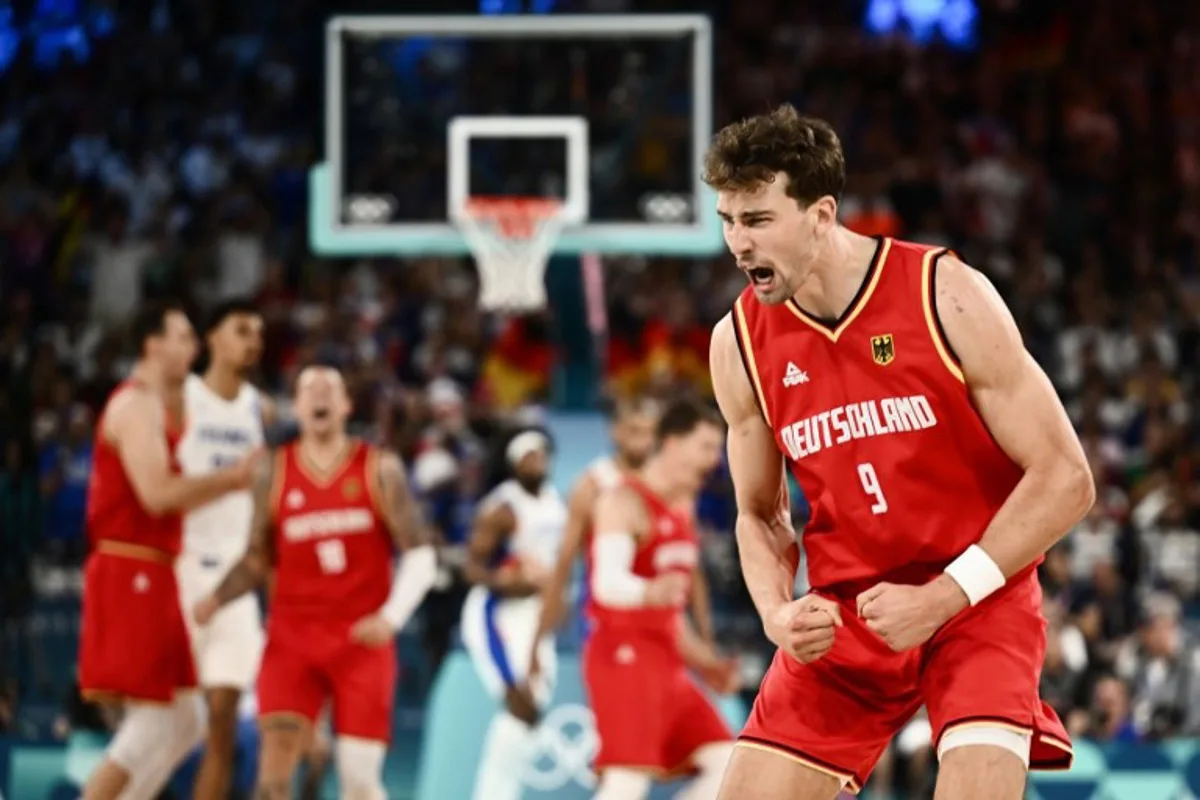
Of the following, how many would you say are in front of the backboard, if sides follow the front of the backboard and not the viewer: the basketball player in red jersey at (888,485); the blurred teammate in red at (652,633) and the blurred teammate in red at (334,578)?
3

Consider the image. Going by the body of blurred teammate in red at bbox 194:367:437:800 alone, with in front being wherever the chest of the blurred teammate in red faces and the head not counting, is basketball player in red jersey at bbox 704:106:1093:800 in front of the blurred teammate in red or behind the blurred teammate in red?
in front

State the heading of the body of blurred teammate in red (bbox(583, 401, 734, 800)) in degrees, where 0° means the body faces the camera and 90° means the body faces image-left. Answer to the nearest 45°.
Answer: approximately 315°

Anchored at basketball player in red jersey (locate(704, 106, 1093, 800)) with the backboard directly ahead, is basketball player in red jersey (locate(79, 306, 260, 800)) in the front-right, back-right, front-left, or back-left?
front-left

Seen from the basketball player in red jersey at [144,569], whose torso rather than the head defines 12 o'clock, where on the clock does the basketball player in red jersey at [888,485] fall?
the basketball player in red jersey at [888,485] is roughly at 2 o'clock from the basketball player in red jersey at [144,569].

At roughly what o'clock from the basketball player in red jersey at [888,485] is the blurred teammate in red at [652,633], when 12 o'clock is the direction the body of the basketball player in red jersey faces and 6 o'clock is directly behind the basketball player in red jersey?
The blurred teammate in red is roughly at 4 o'clock from the basketball player in red jersey.

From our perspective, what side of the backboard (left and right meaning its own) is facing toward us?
front

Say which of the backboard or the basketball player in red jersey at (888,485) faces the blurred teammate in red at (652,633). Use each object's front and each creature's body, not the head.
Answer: the backboard

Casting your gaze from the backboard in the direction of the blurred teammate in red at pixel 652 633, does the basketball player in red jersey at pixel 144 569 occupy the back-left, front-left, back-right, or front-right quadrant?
front-right

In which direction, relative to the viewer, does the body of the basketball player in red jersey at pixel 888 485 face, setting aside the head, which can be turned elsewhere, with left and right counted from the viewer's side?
facing the viewer and to the left of the viewer

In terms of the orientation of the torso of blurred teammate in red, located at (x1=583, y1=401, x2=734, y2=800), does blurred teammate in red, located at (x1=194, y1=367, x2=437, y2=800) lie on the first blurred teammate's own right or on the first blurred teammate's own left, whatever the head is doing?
on the first blurred teammate's own right

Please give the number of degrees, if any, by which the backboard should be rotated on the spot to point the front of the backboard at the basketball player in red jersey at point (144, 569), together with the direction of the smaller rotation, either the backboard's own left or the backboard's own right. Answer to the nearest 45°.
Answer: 0° — it already faces them

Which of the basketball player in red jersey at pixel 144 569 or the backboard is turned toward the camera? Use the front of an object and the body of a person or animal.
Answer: the backboard

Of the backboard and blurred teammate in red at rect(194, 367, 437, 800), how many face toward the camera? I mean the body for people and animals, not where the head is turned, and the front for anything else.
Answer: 2

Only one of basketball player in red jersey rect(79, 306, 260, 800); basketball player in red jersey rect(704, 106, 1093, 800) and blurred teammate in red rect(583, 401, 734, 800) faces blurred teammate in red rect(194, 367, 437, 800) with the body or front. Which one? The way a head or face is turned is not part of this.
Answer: basketball player in red jersey rect(79, 306, 260, 800)

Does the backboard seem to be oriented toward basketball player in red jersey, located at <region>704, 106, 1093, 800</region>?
yes

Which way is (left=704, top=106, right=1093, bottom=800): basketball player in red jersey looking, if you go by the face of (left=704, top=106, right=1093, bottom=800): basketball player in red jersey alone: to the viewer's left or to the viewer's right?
to the viewer's left

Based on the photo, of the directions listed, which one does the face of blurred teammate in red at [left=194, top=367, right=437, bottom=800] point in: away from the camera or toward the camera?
toward the camera

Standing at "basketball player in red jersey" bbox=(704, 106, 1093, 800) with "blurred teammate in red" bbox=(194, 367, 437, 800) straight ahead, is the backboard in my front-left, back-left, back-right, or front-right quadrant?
front-right

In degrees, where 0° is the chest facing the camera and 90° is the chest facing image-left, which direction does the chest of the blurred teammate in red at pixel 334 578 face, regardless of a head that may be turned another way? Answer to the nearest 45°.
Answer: approximately 0°

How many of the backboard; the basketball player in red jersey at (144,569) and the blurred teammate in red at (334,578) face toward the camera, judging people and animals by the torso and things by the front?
2
